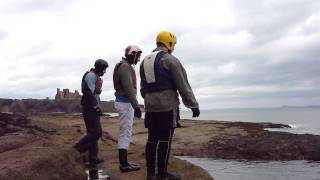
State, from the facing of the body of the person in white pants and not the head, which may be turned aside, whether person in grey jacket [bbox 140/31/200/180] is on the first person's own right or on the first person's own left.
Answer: on the first person's own right

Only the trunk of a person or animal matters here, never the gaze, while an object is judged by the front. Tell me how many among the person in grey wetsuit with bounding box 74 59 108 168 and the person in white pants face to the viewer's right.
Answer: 2

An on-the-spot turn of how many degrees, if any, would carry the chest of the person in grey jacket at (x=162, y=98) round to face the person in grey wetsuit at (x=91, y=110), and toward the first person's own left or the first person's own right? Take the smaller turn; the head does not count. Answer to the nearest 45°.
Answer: approximately 90° to the first person's own left

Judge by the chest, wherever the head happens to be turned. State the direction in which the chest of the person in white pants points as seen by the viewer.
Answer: to the viewer's right

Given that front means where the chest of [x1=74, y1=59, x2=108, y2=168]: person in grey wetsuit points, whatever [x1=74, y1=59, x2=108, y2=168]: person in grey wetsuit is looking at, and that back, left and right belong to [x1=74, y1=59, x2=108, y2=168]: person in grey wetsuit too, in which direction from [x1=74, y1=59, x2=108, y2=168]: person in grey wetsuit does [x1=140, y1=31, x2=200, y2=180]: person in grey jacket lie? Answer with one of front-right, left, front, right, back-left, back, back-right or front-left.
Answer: front-right

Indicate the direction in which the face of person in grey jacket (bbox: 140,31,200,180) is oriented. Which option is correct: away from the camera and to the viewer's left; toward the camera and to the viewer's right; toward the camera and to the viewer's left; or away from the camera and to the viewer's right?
away from the camera and to the viewer's right

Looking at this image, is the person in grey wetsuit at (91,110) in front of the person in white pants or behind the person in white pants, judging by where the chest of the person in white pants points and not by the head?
behind

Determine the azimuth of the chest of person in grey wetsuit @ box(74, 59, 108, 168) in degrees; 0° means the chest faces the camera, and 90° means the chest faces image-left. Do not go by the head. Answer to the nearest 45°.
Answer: approximately 270°

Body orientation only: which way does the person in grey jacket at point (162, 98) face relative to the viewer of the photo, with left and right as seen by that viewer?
facing away from the viewer and to the right of the viewer
